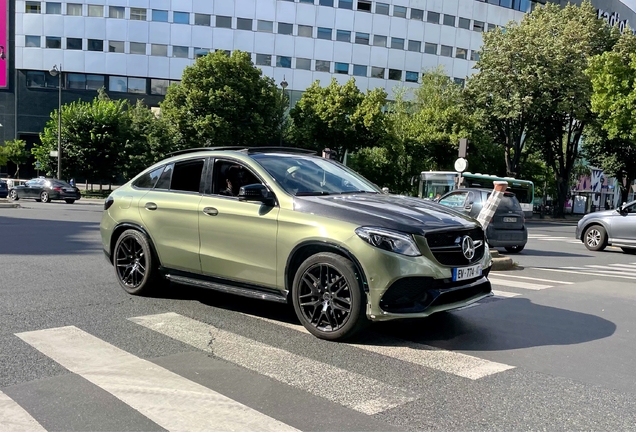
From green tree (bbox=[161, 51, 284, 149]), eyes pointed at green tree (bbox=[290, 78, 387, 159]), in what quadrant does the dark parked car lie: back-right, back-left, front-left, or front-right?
back-right

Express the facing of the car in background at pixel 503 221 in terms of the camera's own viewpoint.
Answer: facing away from the viewer and to the left of the viewer

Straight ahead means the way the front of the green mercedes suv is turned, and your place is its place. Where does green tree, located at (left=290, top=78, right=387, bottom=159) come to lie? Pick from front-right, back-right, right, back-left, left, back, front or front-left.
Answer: back-left

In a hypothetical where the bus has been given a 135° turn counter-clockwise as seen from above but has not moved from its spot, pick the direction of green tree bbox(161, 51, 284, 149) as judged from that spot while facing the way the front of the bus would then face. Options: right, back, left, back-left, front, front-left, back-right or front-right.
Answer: back

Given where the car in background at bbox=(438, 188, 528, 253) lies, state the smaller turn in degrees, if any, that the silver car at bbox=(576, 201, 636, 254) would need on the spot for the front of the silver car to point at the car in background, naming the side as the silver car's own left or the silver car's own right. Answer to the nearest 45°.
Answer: approximately 45° to the silver car's own left

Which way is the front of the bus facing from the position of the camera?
facing the viewer and to the left of the viewer

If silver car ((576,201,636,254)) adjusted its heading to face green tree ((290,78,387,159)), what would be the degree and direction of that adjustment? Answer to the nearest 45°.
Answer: approximately 45° to its right

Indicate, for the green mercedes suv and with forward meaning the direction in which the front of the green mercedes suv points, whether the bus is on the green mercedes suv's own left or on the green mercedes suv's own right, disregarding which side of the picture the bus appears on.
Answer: on the green mercedes suv's own left

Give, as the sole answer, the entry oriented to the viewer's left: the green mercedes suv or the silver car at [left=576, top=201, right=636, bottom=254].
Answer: the silver car

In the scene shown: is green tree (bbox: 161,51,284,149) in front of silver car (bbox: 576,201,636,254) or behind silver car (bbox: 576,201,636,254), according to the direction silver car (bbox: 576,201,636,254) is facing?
in front

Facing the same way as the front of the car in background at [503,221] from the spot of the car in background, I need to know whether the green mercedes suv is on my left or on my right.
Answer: on my left

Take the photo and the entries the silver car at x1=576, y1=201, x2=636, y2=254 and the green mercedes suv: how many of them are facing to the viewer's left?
1

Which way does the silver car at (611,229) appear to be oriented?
to the viewer's left

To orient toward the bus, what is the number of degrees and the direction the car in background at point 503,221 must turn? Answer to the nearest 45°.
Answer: approximately 45° to its right

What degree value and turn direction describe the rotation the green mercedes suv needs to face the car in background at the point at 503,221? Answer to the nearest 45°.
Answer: approximately 90° to its left
